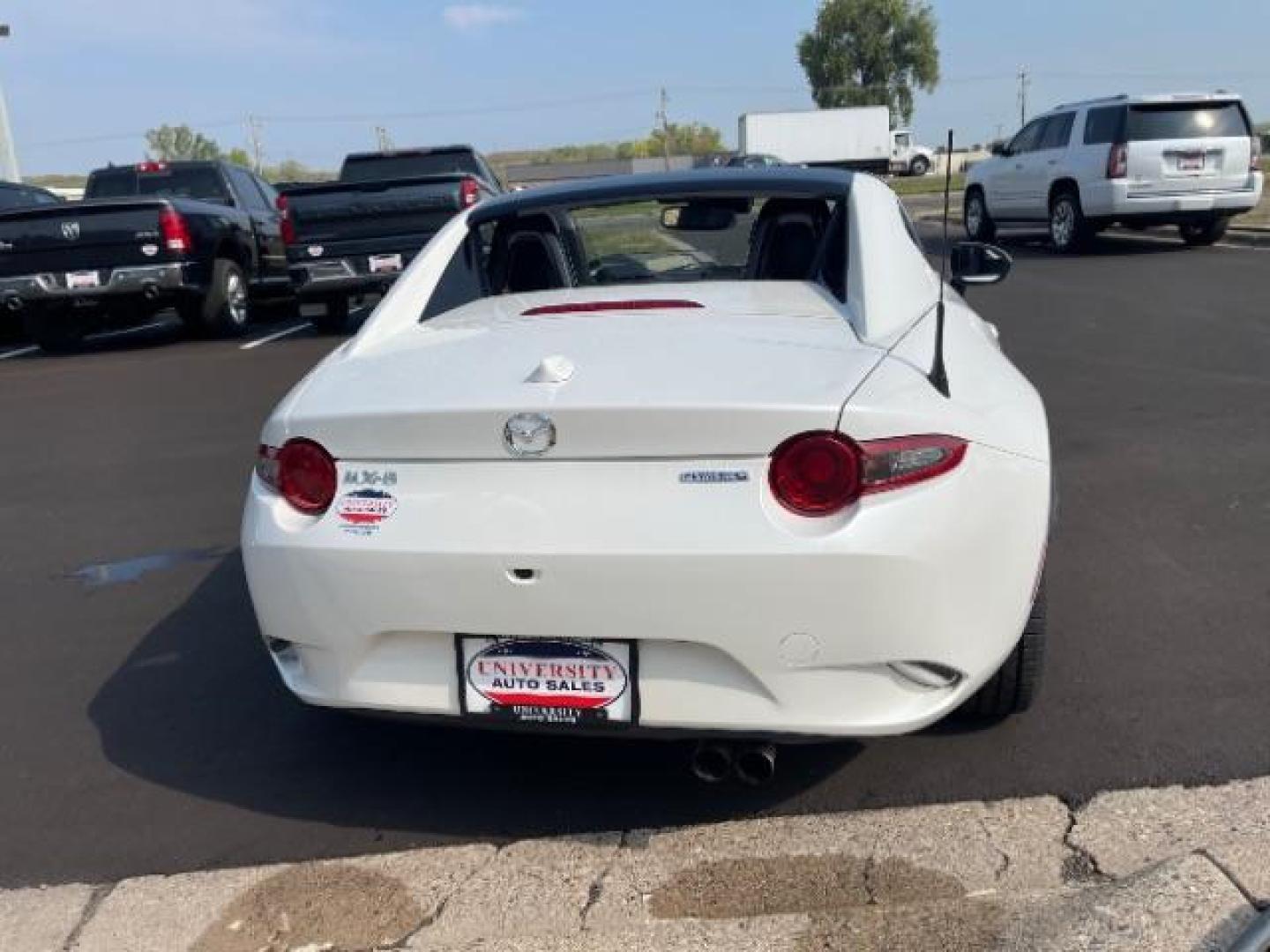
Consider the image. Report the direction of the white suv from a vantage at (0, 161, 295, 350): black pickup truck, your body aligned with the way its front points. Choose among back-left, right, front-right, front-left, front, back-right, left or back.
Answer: front-right

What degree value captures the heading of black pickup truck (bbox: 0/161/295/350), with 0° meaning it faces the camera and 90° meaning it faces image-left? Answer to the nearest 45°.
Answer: approximately 225°

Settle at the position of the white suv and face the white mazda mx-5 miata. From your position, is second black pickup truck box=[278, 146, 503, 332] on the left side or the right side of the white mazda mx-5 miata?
right

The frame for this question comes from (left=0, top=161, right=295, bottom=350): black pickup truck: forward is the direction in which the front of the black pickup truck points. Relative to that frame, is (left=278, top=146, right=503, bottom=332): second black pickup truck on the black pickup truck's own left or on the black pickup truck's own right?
on the black pickup truck's own right

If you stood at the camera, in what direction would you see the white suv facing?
facing away from the viewer and to the left of the viewer

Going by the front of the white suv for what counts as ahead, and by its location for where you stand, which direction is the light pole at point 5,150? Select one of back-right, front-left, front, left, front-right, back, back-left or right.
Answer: front-left

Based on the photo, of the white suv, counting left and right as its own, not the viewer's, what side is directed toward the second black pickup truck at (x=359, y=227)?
left

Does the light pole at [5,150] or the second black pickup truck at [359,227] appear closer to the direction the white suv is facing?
the light pole

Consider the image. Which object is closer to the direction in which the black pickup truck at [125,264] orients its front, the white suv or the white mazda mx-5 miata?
the white suv

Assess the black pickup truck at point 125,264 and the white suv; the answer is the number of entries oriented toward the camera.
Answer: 0

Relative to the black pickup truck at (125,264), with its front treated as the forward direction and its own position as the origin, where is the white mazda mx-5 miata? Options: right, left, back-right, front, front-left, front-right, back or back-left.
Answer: back-right

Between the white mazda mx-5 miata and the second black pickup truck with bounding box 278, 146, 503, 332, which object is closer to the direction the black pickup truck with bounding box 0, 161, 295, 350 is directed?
the second black pickup truck

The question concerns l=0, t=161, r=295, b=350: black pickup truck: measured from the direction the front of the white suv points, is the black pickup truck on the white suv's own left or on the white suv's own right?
on the white suv's own left

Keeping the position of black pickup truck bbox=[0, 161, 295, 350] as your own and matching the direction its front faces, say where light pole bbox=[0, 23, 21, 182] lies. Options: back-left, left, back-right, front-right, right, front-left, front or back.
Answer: front-left
